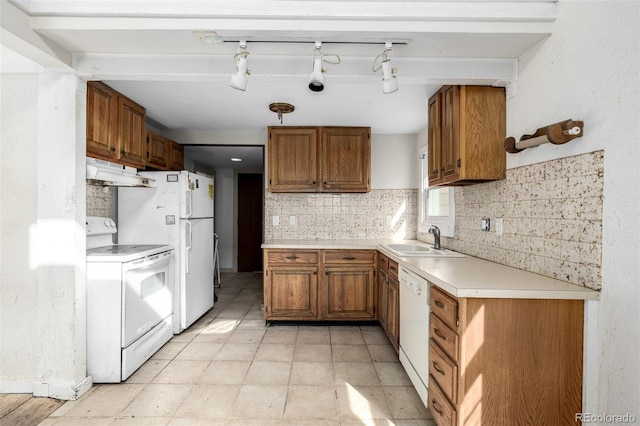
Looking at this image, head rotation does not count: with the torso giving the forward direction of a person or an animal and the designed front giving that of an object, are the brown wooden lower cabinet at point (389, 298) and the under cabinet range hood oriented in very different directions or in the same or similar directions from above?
very different directions

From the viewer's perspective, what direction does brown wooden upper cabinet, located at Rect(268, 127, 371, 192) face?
toward the camera

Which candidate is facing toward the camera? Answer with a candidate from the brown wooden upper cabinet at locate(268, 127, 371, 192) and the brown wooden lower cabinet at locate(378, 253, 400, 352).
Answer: the brown wooden upper cabinet

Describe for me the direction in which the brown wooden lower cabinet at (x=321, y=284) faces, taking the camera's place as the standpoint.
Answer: facing the viewer

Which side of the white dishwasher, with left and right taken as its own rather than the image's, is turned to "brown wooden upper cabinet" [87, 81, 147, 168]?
front

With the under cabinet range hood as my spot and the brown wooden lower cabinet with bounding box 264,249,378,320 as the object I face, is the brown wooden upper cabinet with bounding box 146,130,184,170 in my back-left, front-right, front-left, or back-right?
front-left

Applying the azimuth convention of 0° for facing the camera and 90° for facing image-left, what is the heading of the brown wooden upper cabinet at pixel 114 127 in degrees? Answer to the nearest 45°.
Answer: approximately 315°

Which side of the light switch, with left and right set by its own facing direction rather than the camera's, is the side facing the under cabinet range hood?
front

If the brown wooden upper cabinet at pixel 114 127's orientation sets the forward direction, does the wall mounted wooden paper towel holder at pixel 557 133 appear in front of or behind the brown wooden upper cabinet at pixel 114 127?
in front

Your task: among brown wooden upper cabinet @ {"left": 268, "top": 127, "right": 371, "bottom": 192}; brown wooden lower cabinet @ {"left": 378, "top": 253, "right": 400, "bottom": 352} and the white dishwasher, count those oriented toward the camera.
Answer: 1

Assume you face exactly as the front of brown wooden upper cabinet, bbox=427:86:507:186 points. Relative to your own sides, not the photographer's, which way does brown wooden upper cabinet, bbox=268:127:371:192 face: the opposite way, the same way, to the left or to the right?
to the left

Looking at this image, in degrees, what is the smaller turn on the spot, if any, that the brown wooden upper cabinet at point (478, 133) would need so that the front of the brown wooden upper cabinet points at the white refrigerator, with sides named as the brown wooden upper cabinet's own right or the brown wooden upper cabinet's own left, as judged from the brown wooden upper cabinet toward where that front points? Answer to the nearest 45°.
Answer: approximately 45° to the brown wooden upper cabinet's own right

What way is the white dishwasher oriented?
to the viewer's left

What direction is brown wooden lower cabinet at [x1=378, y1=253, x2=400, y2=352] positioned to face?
to the viewer's left

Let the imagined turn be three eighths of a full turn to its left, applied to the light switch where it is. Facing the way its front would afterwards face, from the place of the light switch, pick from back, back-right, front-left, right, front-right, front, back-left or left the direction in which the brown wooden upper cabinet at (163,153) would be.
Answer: back

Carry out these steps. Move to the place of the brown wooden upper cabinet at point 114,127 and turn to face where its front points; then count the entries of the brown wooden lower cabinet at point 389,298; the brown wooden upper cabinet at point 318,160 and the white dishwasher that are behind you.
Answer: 0
